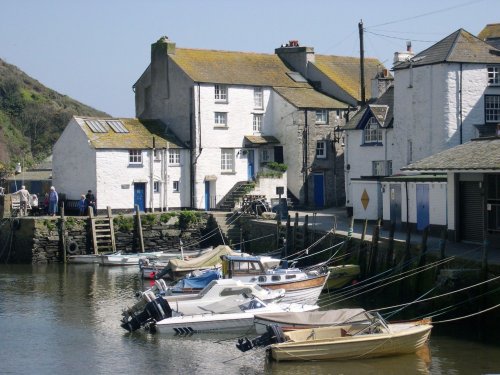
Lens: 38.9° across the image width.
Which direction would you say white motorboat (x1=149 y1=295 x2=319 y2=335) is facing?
to the viewer's right

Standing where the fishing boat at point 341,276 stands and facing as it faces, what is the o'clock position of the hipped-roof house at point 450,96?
The hipped-roof house is roughly at 10 o'clock from the fishing boat.

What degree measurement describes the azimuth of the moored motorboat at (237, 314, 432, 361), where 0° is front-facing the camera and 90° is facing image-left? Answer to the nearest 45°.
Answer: approximately 270°

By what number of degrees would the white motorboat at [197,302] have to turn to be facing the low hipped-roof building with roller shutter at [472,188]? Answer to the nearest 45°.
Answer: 0° — it already faces it

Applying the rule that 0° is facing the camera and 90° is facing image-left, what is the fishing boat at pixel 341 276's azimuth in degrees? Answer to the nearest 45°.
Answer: approximately 270°

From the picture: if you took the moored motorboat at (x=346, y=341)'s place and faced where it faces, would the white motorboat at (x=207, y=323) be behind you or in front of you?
behind

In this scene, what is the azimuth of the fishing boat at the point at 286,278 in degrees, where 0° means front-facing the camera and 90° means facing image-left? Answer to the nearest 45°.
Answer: approximately 270°

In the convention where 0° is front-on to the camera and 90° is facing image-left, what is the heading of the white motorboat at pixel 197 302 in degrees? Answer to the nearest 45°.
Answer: approximately 270°

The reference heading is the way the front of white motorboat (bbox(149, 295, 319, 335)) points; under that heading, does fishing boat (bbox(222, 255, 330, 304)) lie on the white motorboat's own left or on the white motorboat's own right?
on the white motorboat's own left
